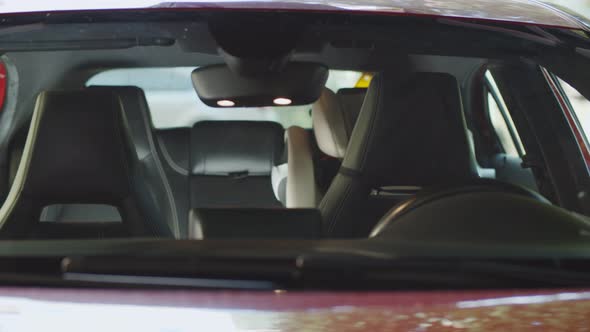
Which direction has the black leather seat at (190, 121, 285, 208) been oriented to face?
toward the camera

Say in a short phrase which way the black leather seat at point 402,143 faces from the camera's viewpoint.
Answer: facing the viewer

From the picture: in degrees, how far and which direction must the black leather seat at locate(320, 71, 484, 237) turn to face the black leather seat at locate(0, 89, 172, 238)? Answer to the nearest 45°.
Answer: approximately 90° to its right

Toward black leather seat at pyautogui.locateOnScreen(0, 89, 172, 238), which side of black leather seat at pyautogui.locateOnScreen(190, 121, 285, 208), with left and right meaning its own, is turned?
front

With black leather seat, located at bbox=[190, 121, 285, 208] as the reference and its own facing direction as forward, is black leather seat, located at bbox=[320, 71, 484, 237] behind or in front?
in front

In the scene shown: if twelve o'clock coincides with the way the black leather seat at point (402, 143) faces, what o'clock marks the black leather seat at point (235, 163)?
the black leather seat at point (235, 163) is roughly at 5 o'clock from the black leather seat at point (402, 143).

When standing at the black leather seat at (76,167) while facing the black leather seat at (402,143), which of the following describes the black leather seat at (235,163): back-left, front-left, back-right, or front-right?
front-left

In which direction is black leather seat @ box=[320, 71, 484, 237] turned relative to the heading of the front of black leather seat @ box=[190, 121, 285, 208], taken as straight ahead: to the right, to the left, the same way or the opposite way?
the same way

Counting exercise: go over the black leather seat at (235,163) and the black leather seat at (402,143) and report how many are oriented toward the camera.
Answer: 2
